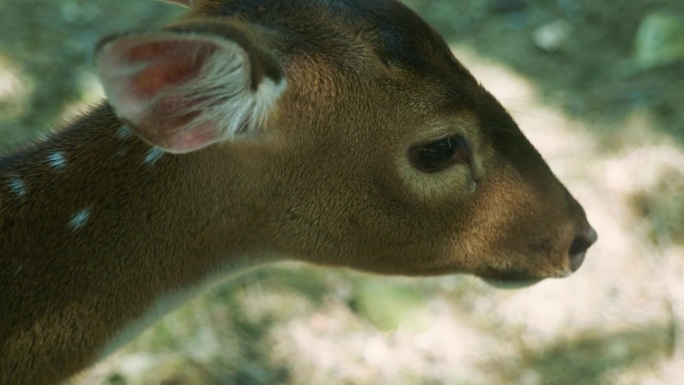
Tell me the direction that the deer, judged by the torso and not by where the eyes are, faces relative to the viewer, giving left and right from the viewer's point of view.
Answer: facing to the right of the viewer
